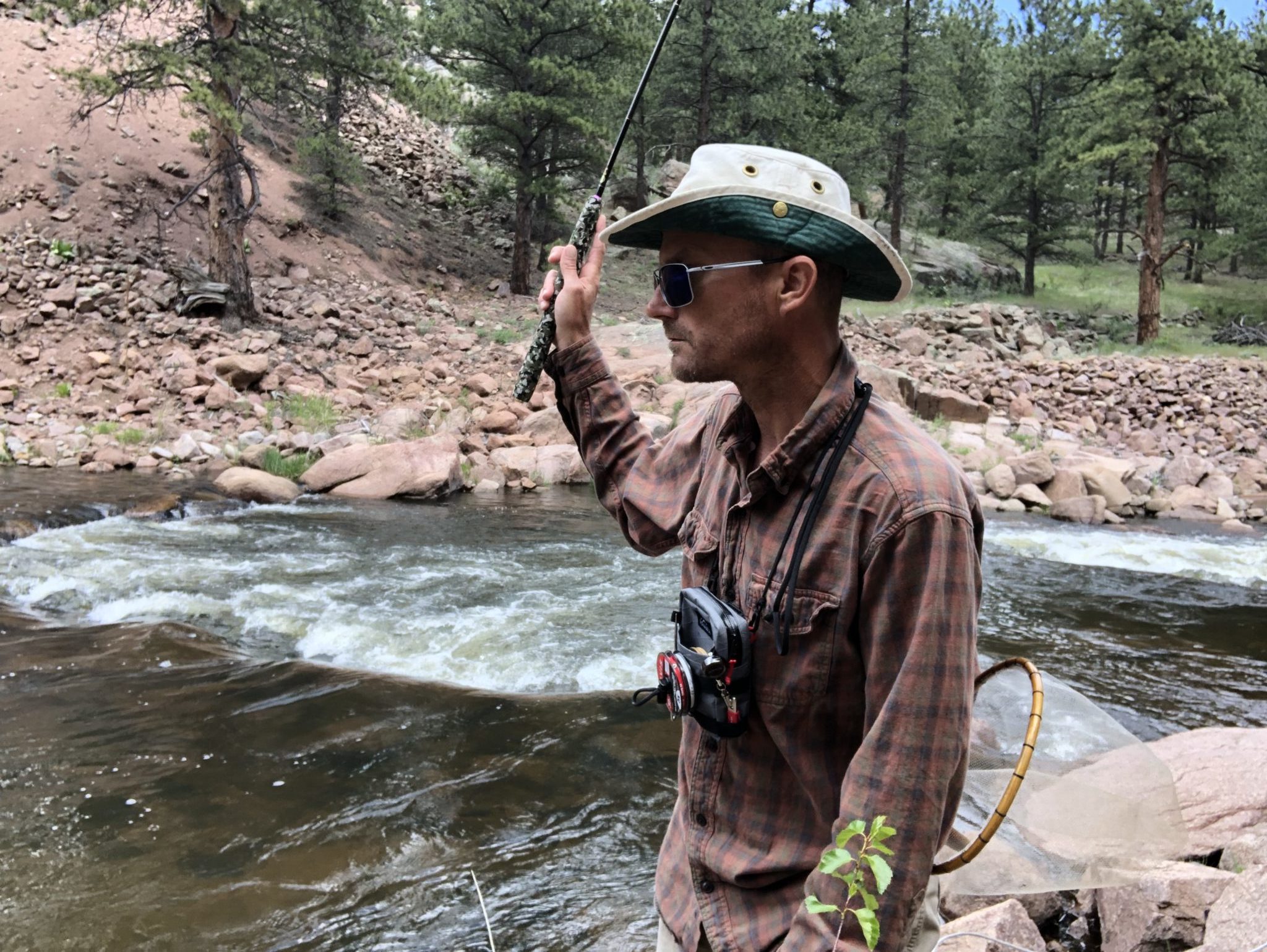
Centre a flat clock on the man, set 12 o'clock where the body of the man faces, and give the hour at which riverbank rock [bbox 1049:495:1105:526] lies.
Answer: The riverbank rock is roughly at 5 o'clock from the man.

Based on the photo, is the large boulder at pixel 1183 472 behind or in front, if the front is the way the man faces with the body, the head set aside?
behind

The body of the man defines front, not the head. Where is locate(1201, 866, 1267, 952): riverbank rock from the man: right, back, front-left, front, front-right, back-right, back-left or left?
back

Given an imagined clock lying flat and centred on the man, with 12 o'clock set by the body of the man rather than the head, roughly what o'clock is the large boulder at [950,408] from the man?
The large boulder is roughly at 5 o'clock from the man.

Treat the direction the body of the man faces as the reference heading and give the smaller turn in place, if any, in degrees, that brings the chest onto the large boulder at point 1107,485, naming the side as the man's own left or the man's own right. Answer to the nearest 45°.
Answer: approximately 135° to the man's own right

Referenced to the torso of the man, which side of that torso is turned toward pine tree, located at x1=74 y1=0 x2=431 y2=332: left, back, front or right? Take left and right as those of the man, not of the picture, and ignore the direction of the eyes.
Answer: right

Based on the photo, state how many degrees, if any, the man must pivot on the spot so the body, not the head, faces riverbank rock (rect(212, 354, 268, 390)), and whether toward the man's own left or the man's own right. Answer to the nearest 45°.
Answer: approximately 90° to the man's own right

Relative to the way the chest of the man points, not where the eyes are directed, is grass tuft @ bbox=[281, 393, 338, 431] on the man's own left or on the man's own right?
on the man's own right

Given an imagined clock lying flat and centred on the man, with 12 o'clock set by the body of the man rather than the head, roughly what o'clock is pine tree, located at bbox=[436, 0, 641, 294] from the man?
The pine tree is roughly at 4 o'clock from the man.

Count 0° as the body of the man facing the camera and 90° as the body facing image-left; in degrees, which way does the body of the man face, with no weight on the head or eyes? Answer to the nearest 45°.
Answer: approximately 45°

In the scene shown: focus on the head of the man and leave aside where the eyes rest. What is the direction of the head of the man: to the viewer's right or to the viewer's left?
to the viewer's left
